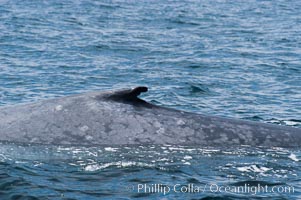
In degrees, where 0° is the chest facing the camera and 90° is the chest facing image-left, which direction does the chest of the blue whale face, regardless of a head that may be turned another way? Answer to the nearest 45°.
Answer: approximately 90°
